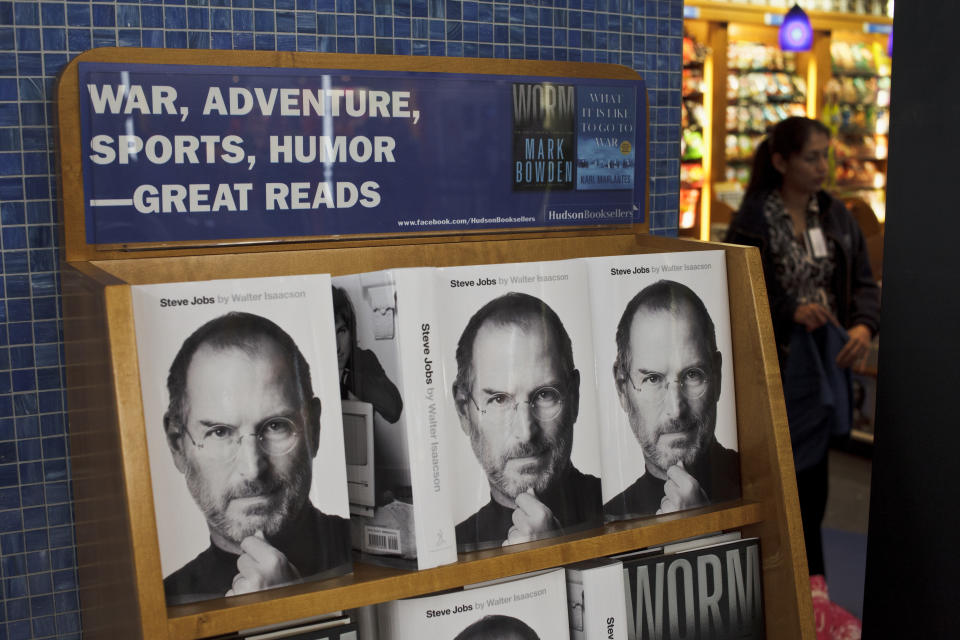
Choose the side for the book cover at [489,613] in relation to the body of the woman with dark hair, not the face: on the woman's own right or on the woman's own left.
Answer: on the woman's own right

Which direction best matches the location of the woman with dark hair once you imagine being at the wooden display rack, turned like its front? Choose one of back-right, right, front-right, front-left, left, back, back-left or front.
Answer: left

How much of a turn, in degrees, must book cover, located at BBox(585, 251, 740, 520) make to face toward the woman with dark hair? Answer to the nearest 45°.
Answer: approximately 135° to its left

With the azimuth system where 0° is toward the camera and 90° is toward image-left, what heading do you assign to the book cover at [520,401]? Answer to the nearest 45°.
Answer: approximately 315°

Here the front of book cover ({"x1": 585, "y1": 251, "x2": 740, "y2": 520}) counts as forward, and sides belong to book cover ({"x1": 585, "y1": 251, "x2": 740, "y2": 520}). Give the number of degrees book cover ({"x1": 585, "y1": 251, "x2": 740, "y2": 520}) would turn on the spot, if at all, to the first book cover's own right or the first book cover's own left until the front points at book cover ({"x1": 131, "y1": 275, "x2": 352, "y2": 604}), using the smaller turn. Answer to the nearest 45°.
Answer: approximately 90° to the first book cover's own right
